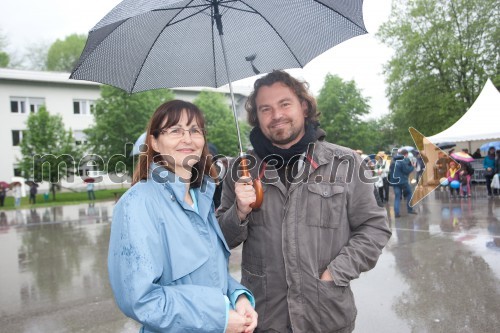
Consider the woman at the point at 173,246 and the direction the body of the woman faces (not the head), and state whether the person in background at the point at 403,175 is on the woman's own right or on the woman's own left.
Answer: on the woman's own left

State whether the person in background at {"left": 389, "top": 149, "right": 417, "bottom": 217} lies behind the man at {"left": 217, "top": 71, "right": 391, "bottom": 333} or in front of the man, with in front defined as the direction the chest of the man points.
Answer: behind

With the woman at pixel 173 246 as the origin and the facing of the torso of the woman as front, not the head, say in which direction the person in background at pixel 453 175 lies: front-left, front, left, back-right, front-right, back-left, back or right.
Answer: left

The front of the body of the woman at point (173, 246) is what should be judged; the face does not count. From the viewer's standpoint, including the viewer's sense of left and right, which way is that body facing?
facing the viewer and to the right of the viewer

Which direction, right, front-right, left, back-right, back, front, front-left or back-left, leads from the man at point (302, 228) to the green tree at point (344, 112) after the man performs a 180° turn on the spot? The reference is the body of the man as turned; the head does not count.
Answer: front

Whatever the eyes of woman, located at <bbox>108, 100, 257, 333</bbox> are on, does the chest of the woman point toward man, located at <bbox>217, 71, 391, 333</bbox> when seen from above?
no

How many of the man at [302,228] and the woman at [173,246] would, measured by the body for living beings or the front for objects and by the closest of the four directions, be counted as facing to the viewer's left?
0

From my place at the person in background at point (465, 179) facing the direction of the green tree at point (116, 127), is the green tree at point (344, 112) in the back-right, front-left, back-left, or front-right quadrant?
front-right

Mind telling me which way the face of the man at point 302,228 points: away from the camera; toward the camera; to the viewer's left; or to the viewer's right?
toward the camera

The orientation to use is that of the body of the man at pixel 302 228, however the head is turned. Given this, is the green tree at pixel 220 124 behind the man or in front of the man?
behind

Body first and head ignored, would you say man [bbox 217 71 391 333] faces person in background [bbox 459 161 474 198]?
no

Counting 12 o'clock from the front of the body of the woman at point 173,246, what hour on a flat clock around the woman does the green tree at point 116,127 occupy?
The green tree is roughly at 7 o'clock from the woman.

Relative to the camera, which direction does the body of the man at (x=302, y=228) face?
toward the camera

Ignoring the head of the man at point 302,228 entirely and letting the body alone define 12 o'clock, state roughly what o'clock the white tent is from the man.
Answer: The white tent is roughly at 7 o'clock from the man.

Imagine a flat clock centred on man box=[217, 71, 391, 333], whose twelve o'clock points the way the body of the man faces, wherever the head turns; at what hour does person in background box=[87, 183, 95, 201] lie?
The person in background is roughly at 5 o'clock from the man.

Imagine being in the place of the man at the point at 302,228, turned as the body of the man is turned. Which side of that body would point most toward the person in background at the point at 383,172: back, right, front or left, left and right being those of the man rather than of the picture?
back

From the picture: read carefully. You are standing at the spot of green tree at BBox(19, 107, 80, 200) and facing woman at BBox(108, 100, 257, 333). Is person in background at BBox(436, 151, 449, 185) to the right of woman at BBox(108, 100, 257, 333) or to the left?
left

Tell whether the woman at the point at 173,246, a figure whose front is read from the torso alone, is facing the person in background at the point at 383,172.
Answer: no

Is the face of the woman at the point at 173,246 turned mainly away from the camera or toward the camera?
toward the camera

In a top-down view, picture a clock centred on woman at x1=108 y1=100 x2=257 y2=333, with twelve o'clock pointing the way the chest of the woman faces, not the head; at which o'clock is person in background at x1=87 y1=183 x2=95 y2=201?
The person in background is roughly at 7 o'clock from the woman.

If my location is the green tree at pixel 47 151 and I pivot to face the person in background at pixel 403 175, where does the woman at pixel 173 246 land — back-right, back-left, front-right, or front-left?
front-right
